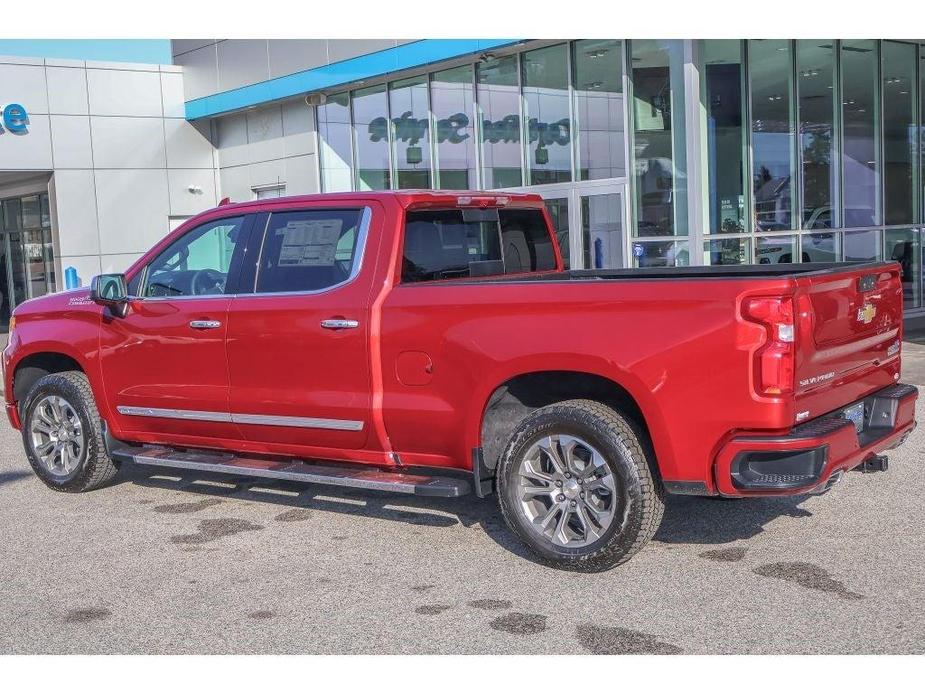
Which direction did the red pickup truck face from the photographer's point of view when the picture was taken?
facing away from the viewer and to the left of the viewer
